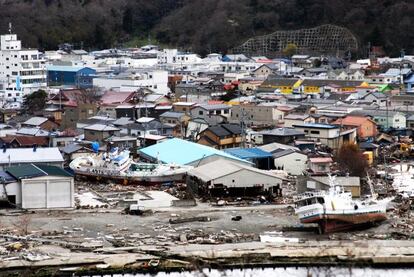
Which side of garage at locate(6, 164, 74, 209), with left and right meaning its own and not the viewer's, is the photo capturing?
front

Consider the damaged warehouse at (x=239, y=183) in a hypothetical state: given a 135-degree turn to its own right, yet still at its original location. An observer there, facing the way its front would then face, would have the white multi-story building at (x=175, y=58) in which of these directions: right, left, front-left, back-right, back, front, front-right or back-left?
front-right

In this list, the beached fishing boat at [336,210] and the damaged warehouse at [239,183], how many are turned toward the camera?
1

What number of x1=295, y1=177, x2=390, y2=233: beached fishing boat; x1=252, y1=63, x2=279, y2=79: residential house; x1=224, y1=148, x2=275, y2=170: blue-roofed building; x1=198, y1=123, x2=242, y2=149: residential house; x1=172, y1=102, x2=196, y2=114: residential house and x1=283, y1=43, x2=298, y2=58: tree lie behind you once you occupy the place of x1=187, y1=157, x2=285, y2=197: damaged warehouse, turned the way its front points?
5

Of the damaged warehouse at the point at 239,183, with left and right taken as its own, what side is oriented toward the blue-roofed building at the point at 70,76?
back

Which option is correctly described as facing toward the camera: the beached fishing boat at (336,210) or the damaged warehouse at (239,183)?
the damaged warehouse

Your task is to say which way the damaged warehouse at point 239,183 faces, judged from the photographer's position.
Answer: facing the viewer

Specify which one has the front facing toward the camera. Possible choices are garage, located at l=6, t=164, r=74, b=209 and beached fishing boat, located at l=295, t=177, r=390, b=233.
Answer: the garage

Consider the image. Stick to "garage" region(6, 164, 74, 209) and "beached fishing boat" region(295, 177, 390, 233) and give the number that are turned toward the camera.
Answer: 1

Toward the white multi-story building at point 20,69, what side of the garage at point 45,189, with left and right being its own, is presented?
back

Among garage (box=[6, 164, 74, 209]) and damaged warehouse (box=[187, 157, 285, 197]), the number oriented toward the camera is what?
2

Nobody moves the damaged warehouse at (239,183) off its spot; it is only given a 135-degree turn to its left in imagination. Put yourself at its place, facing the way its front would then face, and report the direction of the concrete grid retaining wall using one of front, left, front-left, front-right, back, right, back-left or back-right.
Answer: front-left

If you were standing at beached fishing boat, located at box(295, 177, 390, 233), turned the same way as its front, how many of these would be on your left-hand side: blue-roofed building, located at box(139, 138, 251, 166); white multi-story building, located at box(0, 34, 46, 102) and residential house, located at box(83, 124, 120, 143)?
3

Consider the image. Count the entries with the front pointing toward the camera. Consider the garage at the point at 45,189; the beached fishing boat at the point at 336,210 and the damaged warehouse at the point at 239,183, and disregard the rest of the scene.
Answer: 2

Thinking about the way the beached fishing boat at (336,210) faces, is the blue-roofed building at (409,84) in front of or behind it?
in front

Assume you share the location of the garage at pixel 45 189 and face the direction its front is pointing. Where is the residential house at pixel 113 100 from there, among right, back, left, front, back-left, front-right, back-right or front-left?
back
